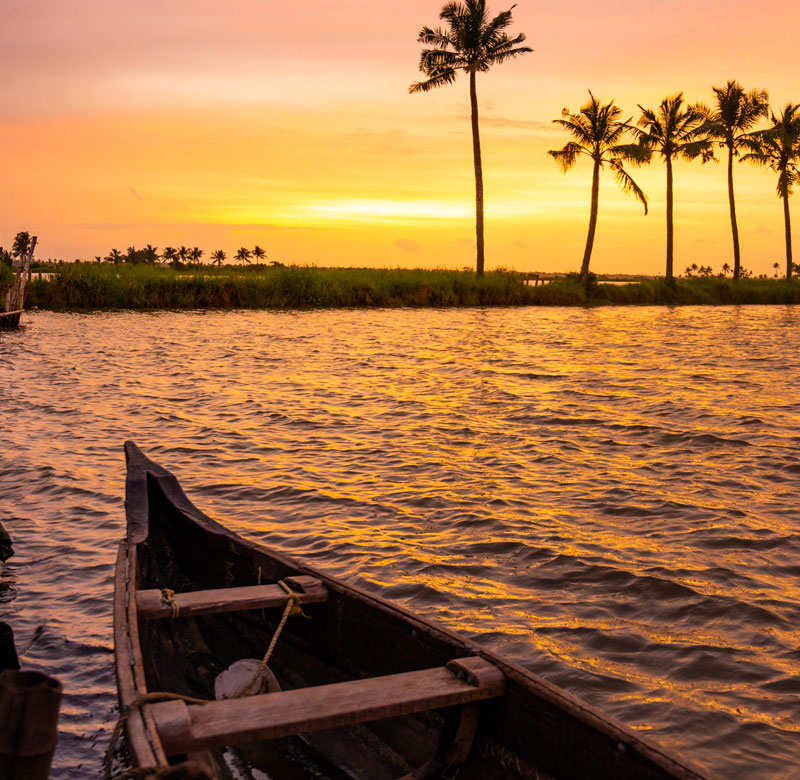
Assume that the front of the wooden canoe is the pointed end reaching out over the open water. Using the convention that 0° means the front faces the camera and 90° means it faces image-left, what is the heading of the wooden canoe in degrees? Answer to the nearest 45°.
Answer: approximately 135°

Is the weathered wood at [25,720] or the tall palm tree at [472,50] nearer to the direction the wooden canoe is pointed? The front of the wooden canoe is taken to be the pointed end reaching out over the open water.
the tall palm tree

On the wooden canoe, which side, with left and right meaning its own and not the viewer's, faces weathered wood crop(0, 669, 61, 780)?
left

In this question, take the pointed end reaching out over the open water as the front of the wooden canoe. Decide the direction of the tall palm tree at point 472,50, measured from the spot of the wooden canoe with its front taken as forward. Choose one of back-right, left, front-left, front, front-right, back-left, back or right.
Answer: front-right
